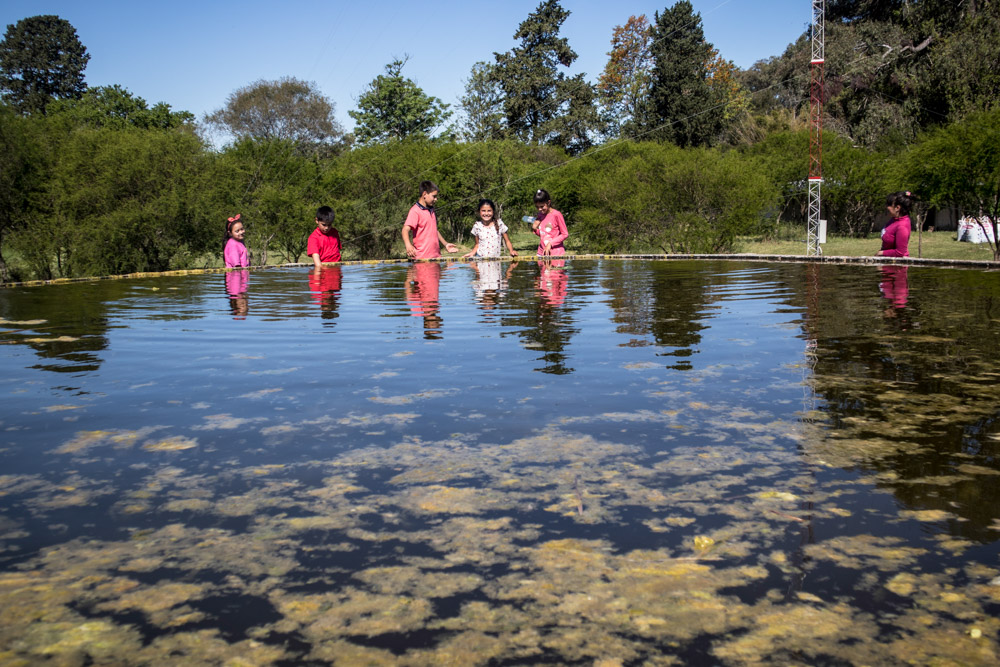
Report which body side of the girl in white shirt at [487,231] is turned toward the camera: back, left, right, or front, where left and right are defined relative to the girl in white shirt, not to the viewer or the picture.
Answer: front

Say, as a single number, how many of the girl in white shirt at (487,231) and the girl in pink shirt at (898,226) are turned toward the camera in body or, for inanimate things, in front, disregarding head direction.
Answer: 1

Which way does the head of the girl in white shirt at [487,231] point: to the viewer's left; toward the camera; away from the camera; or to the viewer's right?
toward the camera

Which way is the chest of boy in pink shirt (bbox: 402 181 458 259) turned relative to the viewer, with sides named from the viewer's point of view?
facing the viewer and to the right of the viewer

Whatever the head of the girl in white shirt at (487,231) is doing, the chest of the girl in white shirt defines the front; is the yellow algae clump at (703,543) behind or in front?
in front

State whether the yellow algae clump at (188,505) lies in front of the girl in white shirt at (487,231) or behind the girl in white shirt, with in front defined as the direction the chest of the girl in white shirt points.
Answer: in front

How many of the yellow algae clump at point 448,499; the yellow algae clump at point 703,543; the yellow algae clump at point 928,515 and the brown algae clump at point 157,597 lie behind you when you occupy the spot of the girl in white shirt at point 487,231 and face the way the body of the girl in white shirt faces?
0

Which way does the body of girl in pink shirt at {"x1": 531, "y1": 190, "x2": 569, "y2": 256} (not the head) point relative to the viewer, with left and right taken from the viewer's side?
facing the viewer and to the left of the viewer

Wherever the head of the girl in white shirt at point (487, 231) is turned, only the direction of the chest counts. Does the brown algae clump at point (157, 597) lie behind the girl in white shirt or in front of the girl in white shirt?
in front

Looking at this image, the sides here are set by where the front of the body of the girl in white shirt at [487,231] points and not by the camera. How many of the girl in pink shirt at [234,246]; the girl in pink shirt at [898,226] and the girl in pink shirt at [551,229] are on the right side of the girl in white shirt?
1

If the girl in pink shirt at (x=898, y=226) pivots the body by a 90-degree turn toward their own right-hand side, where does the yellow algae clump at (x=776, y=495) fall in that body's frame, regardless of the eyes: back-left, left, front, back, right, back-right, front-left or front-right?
back

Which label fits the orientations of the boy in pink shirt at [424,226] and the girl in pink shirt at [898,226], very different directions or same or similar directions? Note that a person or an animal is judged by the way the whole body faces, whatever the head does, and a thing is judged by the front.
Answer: very different directions

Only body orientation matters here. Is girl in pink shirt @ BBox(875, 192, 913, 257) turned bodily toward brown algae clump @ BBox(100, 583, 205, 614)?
no

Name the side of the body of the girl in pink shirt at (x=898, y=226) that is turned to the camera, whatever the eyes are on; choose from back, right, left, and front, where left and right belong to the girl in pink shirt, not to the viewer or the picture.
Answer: left

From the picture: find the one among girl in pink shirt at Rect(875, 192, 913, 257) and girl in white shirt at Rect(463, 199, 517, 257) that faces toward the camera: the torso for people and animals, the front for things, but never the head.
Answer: the girl in white shirt

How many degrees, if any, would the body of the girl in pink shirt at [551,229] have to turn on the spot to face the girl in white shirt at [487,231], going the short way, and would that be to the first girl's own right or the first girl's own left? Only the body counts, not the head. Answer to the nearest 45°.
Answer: approximately 45° to the first girl's own right

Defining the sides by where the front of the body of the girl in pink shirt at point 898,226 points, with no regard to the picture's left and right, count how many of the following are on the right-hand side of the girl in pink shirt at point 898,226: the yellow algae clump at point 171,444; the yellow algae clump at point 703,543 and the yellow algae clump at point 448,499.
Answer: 0
